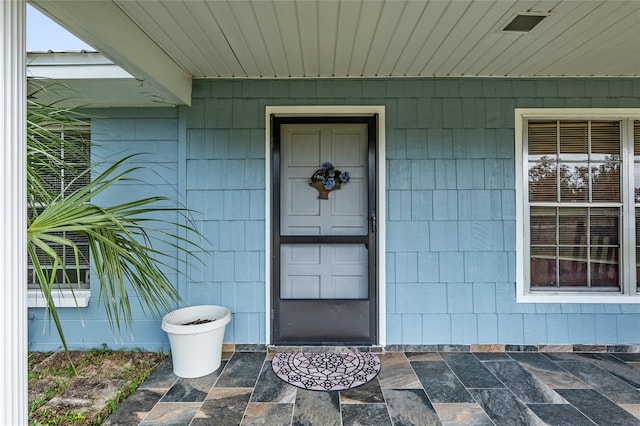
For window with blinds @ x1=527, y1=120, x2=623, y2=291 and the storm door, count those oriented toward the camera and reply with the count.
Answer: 2

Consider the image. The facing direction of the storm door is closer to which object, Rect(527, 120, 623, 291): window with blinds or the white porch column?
the white porch column

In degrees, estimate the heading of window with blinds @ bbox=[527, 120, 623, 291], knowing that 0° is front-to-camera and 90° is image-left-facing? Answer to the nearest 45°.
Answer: approximately 0°

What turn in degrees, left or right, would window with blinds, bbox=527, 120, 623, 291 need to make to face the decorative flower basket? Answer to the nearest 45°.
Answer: approximately 45° to its right

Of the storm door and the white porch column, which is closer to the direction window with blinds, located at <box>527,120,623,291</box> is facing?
the white porch column

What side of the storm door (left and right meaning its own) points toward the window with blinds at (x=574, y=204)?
left

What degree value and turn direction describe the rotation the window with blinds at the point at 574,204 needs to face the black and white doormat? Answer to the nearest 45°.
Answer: approximately 45° to its right

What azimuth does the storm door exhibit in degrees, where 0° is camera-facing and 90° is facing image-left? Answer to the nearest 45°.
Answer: approximately 0°

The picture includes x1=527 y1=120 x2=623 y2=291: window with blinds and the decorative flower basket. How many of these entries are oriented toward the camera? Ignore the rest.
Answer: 2
